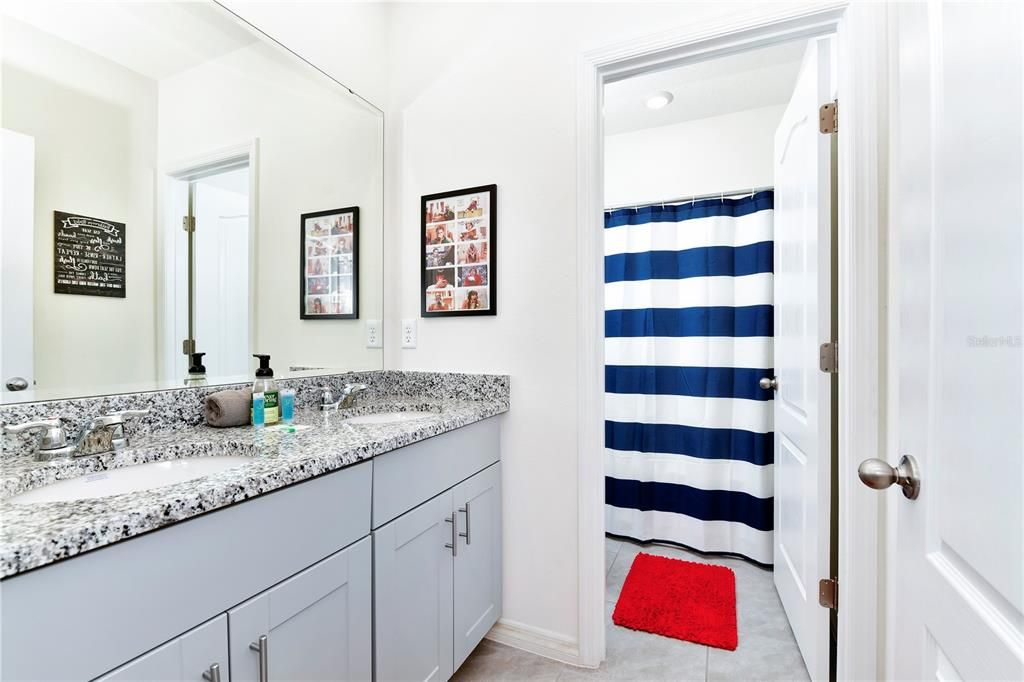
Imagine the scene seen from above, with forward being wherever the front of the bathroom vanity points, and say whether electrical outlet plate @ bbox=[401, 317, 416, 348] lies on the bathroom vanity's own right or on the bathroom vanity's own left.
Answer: on the bathroom vanity's own left

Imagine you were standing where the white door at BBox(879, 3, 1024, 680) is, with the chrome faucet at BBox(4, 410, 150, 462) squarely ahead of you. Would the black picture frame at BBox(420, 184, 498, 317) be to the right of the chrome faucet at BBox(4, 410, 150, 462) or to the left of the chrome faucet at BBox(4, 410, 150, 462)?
right

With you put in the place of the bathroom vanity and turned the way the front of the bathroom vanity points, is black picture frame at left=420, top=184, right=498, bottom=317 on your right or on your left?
on your left

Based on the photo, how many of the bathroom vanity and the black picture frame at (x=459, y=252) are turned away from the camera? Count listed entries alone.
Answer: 0

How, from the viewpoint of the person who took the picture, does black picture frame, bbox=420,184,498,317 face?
facing the viewer and to the left of the viewer

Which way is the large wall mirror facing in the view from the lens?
facing the viewer and to the right of the viewer

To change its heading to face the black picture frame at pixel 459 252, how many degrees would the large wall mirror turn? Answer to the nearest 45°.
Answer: approximately 45° to its left
